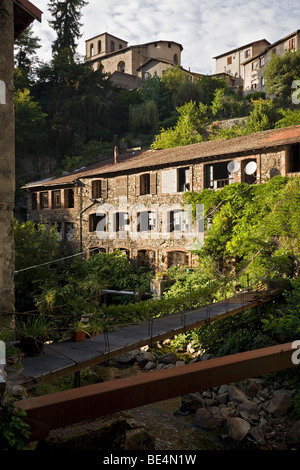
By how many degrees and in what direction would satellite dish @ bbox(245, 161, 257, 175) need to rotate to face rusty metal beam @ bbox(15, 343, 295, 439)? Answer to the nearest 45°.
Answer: approximately 45° to its left

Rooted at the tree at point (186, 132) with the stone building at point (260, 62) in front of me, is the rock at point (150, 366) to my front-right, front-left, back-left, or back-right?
back-right

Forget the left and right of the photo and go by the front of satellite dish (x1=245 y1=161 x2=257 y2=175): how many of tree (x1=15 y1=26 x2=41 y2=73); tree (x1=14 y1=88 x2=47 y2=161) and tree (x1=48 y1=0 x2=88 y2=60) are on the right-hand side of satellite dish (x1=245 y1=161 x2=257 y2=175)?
3

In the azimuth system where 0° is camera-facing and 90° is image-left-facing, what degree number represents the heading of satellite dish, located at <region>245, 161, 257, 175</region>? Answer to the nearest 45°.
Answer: approximately 45°

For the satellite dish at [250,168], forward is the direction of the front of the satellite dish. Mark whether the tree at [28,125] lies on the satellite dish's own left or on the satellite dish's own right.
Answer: on the satellite dish's own right

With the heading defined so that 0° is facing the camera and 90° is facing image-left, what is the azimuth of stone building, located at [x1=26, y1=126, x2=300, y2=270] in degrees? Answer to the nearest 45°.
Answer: approximately 45°

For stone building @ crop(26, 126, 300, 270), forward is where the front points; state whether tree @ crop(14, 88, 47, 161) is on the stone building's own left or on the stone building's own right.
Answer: on the stone building's own right

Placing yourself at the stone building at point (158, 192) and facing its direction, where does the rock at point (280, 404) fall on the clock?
The rock is roughly at 10 o'clock from the stone building.

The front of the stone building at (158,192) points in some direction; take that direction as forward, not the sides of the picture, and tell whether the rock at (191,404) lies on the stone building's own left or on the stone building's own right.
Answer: on the stone building's own left

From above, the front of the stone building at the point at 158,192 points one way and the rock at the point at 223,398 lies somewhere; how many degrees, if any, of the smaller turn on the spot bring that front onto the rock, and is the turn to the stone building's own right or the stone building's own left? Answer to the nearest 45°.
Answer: approximately 45° to the stone building's own left
